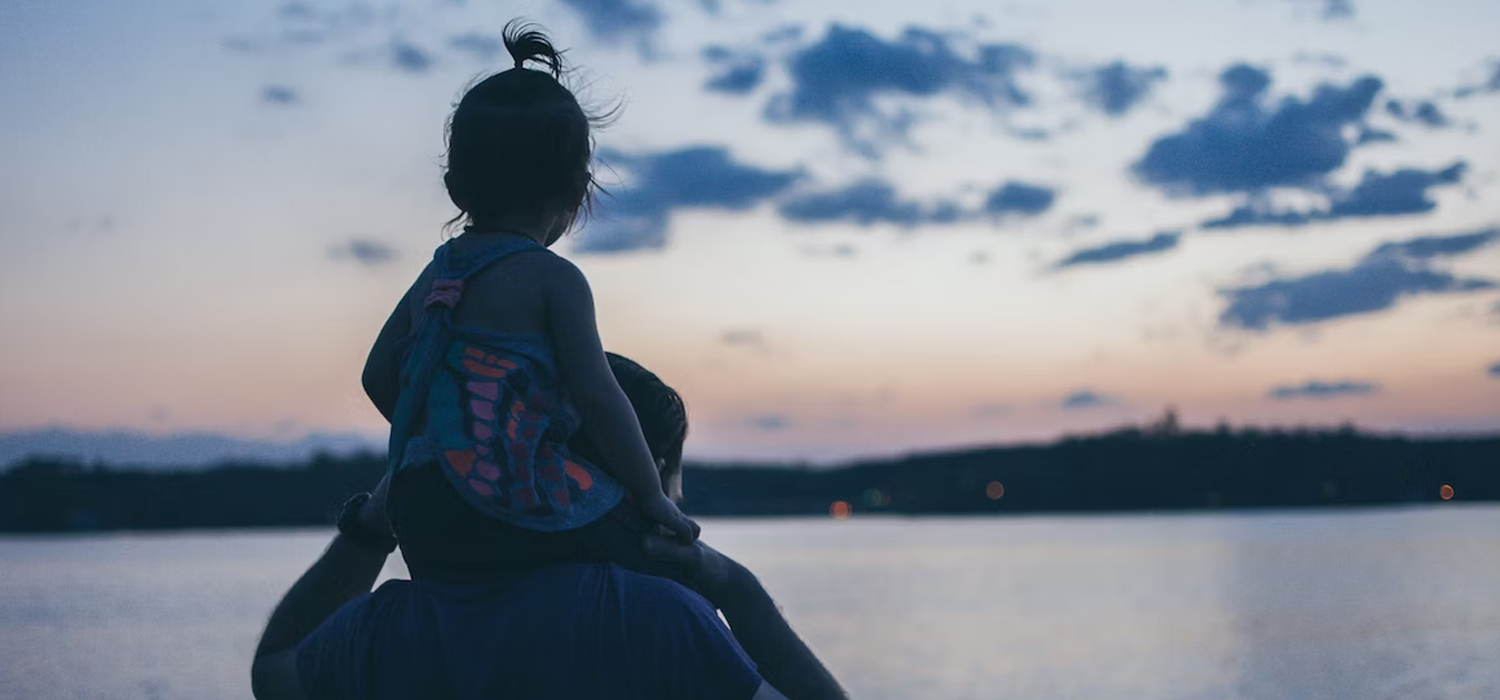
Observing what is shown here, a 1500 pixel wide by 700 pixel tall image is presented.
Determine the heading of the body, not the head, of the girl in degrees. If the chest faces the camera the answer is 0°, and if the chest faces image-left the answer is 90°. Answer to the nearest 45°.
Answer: approximately 225°
